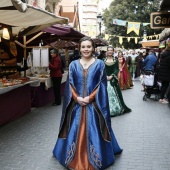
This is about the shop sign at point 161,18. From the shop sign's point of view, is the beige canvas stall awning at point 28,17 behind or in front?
in front

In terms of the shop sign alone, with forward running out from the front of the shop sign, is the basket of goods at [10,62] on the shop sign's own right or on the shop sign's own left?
on the shop sign's own right

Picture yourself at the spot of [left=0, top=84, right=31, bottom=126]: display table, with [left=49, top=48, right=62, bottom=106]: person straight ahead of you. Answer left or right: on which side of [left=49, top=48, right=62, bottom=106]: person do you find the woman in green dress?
right

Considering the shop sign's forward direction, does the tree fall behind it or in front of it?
behind

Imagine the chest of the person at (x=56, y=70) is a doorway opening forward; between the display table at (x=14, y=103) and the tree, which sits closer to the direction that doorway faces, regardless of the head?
the display table

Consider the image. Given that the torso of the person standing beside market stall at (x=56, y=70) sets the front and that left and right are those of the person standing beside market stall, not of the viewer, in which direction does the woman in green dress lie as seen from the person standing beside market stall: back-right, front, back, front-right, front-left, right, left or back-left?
back-left

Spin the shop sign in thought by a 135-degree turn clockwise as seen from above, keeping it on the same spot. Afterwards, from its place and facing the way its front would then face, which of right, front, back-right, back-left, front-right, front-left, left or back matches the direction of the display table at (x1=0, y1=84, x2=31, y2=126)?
left

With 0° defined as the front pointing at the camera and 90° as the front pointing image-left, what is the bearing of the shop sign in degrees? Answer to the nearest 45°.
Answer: approximately 0°

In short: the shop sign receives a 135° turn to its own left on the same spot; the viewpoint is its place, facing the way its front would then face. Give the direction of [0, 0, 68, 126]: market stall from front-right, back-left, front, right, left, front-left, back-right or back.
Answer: back

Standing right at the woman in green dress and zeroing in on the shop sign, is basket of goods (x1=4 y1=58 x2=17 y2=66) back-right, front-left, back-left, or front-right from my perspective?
back-left
